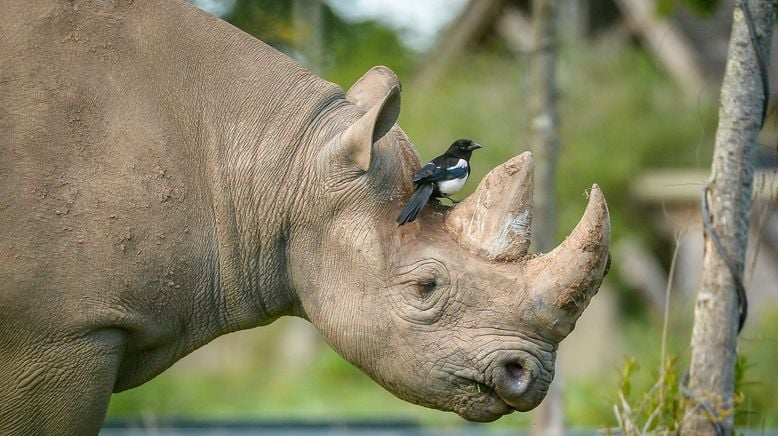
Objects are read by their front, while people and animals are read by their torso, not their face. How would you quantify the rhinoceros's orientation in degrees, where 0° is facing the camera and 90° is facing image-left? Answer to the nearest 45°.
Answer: approximately 270°

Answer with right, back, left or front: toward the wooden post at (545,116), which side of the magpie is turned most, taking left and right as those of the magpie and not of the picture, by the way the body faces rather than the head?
left

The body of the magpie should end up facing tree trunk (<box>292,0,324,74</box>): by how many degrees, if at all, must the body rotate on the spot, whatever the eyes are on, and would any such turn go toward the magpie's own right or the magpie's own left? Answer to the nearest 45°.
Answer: approximately 90° to the magpie's own left

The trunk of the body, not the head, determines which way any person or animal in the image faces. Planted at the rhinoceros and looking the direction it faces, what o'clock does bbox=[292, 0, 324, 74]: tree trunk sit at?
The tree trunk is roughly at 9 o'clock from the rhinoceros.

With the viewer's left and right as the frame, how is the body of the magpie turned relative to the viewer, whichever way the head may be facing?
facing to the right of the viewer

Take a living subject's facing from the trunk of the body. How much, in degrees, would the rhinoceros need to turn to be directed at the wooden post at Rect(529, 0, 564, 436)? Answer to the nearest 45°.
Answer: approximately 45° to its left

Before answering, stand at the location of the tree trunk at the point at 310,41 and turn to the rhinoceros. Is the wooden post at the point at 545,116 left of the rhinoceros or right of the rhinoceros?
left
